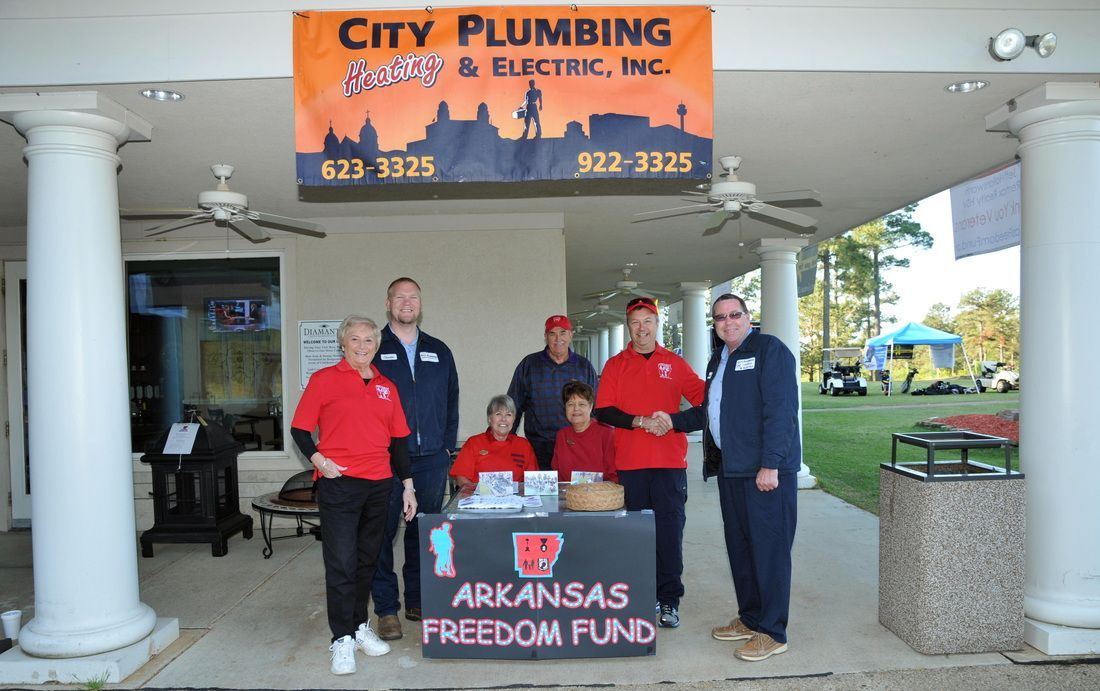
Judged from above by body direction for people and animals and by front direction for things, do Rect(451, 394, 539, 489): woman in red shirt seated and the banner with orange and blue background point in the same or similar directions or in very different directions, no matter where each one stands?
same or similar directions

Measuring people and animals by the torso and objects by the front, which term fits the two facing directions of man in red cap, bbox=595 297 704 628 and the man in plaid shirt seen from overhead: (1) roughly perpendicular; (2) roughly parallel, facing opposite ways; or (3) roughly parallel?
roughly parallel

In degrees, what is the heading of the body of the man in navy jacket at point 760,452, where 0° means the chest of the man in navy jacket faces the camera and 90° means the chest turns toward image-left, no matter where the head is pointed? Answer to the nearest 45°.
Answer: approximately 45°

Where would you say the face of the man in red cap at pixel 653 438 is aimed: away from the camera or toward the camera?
toward the camera

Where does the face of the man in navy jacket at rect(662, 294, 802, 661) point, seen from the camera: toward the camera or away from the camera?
toward the camera

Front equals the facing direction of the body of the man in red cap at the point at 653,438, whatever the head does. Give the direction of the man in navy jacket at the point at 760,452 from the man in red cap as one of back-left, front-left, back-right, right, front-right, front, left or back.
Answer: front-left

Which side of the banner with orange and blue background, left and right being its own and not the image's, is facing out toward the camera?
front

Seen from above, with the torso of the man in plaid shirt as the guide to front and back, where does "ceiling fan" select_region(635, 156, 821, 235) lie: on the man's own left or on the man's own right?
on the man's own left

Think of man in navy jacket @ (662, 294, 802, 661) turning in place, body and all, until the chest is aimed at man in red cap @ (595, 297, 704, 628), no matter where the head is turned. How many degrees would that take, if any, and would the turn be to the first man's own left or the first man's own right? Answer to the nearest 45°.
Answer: approximately 90° to the first man's own right

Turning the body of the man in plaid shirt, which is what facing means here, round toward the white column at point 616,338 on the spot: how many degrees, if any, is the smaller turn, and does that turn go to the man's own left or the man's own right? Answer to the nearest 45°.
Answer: approximately 180°

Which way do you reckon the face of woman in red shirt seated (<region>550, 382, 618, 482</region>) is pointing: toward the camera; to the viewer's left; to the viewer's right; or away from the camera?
toward the camera

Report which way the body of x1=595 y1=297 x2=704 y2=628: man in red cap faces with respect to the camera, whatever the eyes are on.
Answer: toward the camera

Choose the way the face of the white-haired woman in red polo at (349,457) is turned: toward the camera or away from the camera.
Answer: toward the camera

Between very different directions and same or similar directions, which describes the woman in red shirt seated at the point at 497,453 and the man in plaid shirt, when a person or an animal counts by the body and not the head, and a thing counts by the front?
same or similar directions

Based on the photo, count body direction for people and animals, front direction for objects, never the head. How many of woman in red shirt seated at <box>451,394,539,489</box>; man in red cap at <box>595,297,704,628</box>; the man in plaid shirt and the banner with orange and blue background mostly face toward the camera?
4

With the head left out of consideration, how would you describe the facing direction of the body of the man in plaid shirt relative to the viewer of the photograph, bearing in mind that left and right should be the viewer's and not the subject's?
facing the viewer

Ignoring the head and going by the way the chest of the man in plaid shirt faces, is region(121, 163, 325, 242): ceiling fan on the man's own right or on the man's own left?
on the man's own right
